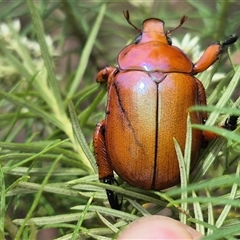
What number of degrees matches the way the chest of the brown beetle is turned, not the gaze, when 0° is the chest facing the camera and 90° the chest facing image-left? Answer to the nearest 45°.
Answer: approximately 180°
